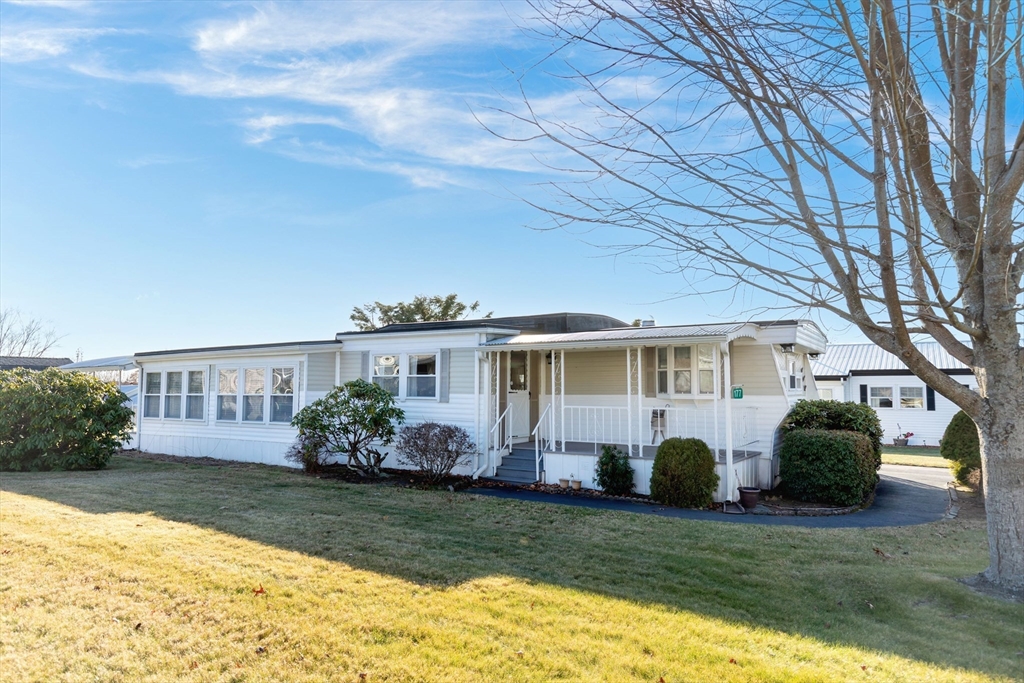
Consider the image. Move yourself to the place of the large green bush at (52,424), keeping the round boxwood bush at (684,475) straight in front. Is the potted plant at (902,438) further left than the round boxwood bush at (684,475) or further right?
left

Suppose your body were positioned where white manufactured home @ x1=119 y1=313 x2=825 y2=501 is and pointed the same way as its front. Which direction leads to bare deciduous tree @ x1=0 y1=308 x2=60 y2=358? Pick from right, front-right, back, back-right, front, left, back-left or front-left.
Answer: right

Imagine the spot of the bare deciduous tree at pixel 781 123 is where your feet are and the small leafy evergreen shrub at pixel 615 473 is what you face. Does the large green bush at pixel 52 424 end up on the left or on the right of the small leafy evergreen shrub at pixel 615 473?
left

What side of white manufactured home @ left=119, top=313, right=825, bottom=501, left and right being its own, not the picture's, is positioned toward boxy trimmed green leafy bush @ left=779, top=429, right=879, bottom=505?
left

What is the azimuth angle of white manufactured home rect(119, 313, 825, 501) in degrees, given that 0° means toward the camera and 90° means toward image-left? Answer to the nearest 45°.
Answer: approximately 45°

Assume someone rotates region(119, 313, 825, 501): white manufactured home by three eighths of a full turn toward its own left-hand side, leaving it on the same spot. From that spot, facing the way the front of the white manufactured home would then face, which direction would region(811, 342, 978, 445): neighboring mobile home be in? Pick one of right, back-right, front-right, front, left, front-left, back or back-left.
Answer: front-left

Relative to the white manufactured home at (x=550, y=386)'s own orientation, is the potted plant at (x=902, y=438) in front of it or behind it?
behind

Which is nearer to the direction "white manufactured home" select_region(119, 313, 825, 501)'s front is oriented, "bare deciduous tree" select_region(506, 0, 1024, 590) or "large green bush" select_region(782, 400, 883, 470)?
the bare deciduous tree

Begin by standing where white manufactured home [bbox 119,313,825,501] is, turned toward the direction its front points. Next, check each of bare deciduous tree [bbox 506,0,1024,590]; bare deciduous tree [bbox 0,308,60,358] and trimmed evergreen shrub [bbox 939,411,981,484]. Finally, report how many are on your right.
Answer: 1
